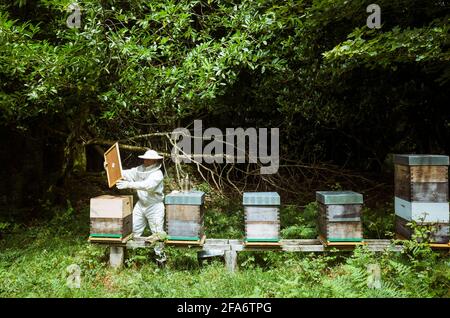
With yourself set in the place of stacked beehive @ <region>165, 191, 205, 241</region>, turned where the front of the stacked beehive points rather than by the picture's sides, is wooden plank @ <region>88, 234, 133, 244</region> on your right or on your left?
on your right

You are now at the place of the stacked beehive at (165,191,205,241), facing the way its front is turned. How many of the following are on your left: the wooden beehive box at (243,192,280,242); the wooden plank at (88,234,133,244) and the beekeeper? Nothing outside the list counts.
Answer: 1

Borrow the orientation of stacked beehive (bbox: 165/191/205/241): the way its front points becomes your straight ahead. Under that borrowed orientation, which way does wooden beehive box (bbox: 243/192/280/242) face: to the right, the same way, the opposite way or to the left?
the same way

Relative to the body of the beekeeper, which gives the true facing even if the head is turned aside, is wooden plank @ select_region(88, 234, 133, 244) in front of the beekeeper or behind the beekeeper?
in front

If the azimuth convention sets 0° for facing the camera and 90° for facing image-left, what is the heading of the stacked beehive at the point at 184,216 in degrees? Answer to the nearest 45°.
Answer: approximately 0°

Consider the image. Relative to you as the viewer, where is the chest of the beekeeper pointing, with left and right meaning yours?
facing the viewer and to the left of the viewer

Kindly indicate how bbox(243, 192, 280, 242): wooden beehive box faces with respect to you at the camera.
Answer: facing the viewer

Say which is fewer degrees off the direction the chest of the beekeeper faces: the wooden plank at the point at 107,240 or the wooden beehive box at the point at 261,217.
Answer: the wooden plank

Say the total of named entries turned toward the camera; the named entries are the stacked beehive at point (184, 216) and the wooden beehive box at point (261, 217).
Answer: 2

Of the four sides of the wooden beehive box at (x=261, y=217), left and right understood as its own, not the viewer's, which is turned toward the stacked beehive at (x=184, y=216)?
right
